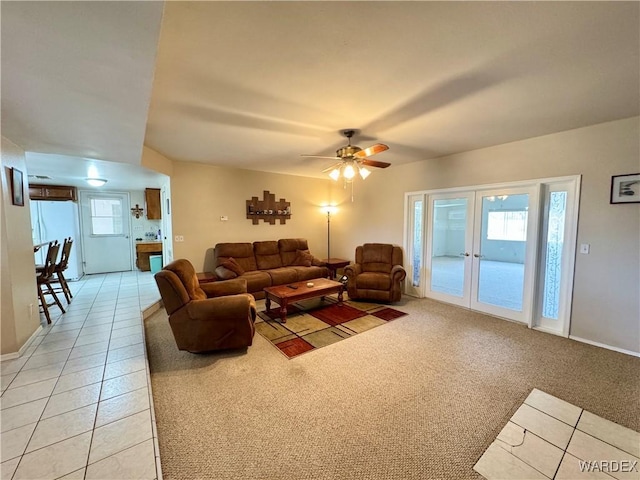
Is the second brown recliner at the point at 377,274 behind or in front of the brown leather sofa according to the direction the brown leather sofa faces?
in front

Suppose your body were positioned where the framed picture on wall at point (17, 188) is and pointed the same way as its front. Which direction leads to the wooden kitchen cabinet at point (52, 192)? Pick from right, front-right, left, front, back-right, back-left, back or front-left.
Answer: back-left

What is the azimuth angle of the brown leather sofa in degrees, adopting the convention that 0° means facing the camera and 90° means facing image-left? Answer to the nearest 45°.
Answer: approximately 315°

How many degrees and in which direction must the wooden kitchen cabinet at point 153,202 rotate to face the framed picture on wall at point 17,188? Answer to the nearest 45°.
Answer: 0° — it already faces it

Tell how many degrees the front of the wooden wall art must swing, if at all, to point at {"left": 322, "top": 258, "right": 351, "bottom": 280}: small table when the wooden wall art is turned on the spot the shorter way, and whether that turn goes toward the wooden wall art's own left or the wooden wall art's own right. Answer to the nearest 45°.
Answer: approximately 90° to the wooden wall art's own left

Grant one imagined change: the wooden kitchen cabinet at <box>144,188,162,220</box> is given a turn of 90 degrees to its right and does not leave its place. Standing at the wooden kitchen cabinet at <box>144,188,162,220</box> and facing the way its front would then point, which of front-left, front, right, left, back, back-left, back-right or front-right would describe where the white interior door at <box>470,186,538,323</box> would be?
back-left

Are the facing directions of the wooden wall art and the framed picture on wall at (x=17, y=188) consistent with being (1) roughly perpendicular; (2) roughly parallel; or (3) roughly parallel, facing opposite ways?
roughly perpendicular

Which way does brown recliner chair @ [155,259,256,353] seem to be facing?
to the viewer's right

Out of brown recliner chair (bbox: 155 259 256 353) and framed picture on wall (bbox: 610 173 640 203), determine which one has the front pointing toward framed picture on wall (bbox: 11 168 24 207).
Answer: framed picture on wall (bbox: 610 173 640 203)

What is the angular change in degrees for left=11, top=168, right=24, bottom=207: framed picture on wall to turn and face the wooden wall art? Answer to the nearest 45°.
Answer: approximately 45° to its left

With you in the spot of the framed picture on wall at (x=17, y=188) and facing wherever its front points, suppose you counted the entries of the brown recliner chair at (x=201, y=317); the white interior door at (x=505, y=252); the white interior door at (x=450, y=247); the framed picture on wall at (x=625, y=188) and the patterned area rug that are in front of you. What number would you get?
5

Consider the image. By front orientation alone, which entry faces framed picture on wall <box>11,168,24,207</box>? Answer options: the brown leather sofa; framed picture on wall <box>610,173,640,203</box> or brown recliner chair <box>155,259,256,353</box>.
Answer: framed picture on wall <box>610,173,640,203</box>
